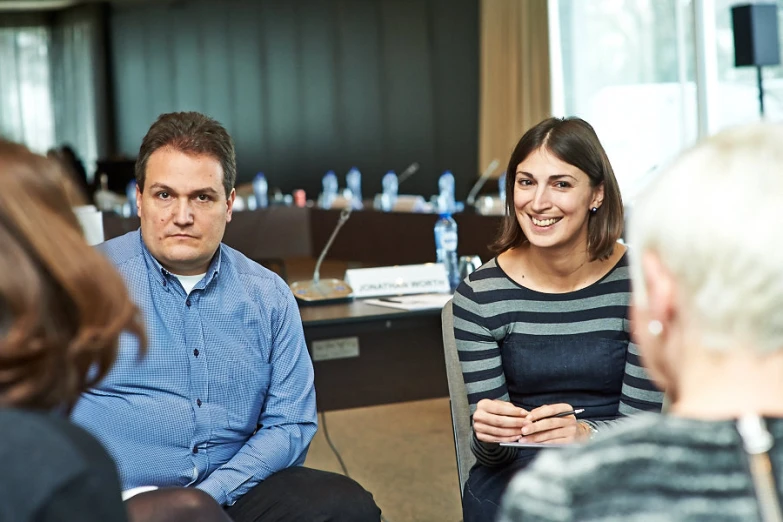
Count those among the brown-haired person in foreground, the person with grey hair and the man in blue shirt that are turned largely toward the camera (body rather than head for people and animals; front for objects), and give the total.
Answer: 1

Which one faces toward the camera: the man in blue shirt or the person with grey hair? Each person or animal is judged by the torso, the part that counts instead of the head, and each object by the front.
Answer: the man in blue shirt

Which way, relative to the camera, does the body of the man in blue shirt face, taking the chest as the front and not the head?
toward the camera

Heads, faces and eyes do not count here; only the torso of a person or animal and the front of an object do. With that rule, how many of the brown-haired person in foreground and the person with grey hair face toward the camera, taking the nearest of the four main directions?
0

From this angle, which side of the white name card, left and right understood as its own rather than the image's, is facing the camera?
front

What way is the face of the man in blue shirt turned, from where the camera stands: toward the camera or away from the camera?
toward the camera

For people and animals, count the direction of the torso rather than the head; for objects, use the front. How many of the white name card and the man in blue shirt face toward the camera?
2

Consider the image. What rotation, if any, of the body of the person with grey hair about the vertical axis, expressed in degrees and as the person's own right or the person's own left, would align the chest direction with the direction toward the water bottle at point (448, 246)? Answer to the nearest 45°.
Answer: approximately 45° to the person's own right

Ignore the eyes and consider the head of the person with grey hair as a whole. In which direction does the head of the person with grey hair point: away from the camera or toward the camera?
away from the camera

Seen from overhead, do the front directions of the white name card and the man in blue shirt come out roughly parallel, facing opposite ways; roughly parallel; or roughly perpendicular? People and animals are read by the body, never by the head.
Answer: roughly parallel

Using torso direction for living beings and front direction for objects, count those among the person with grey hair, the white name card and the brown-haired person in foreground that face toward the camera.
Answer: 1

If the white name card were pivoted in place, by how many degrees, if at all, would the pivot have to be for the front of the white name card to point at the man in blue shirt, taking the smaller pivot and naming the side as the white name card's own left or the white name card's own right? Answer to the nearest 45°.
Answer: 0° — it already faces them
